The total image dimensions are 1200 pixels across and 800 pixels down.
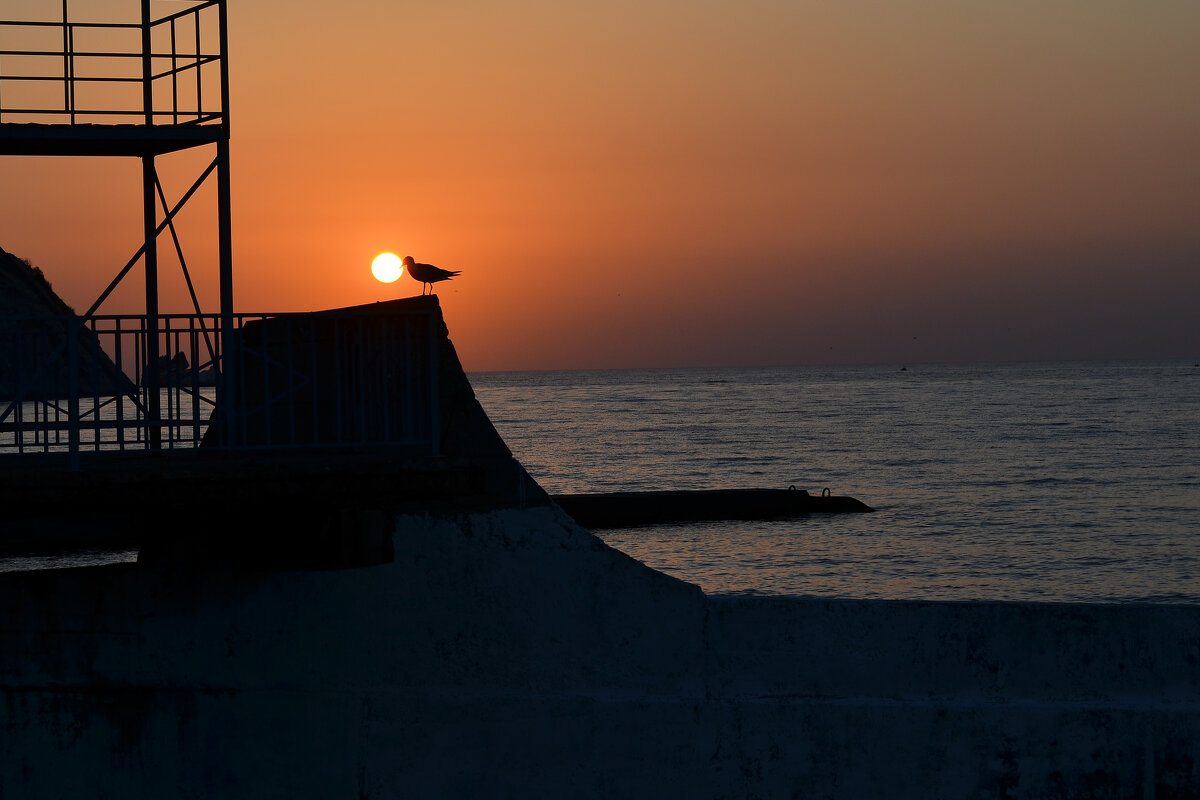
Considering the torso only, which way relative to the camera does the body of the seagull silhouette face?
to the viewer's left
